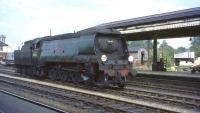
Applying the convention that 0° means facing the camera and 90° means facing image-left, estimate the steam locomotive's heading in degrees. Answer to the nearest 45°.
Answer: approximately 315°
